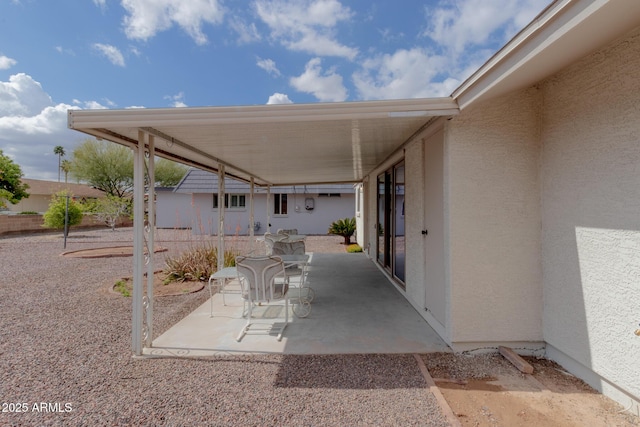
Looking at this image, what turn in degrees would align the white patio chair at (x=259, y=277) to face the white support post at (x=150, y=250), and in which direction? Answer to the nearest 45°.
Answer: approximately 90° to its left

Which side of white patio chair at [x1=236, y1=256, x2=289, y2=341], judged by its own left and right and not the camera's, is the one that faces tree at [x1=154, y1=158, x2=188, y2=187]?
front

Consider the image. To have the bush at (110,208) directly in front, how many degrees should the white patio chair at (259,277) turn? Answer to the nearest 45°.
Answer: approximately 45° to its left

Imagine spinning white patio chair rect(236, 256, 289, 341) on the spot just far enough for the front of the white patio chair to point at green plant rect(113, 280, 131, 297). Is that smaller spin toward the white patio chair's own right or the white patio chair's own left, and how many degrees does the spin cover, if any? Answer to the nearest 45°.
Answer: approximately 45° to the white patio chair's own left

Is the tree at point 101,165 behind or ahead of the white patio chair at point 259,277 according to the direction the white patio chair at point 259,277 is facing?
ahead

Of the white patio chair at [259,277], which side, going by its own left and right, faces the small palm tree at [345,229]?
front

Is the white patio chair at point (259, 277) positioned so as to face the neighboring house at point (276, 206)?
yes

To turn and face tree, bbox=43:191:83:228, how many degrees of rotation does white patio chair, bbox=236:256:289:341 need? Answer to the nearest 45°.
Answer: approximately 45° to its left

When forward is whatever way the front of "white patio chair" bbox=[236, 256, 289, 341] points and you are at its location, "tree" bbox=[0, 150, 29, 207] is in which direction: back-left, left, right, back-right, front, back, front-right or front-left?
front-left

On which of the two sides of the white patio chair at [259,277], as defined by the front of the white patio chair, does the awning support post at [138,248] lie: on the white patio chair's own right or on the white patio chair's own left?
on the white patio chair's own left
